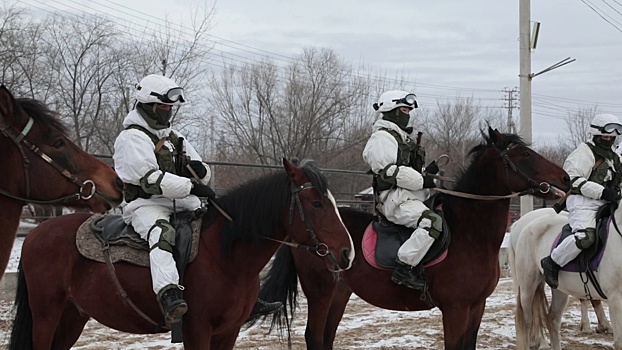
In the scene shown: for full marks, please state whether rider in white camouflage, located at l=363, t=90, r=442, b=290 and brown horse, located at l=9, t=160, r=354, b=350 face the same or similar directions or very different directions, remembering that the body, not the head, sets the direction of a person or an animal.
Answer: same or similar directions

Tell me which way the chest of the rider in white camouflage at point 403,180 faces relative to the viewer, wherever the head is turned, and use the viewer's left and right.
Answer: facing to the right of the viewer

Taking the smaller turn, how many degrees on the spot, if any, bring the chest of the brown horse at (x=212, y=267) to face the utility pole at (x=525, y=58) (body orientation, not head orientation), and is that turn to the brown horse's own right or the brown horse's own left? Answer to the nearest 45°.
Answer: approximately 45° to the brown horse's own left

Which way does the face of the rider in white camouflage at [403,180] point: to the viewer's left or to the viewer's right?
to the viewer's right

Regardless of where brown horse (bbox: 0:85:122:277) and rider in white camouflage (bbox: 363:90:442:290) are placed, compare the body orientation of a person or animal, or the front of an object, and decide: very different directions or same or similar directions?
same or similar directions

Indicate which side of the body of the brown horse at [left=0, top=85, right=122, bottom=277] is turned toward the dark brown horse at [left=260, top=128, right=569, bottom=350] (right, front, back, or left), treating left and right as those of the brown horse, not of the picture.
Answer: front

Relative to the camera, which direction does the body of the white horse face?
to the viewer's right

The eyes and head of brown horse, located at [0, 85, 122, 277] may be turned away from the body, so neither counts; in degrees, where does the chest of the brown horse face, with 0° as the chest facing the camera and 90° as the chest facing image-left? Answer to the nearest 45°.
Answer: approximately 270°

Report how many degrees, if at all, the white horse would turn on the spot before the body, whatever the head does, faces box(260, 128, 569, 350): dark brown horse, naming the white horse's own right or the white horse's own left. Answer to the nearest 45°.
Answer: approximately 180°

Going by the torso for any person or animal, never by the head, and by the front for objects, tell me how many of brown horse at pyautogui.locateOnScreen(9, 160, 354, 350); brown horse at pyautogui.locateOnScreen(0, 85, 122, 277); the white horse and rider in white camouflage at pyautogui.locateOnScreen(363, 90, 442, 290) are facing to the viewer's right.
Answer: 4

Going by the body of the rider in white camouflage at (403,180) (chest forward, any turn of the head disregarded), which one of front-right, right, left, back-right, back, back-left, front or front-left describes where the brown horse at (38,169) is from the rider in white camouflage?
back-right

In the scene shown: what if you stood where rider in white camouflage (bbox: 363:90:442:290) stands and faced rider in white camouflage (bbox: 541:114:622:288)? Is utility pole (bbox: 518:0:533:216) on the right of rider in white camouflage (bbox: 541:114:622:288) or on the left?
left

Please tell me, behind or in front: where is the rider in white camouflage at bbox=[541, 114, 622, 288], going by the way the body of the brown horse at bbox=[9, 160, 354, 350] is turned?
in front

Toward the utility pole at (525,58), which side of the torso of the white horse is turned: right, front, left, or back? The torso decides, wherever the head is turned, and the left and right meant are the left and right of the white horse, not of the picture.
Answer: left

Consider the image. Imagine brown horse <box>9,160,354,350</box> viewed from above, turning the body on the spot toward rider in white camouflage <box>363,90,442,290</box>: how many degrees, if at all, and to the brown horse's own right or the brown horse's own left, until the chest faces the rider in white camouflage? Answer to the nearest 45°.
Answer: approximately 45° to the brown horse's own left

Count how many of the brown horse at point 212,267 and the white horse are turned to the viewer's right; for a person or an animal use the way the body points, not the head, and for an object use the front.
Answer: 2
